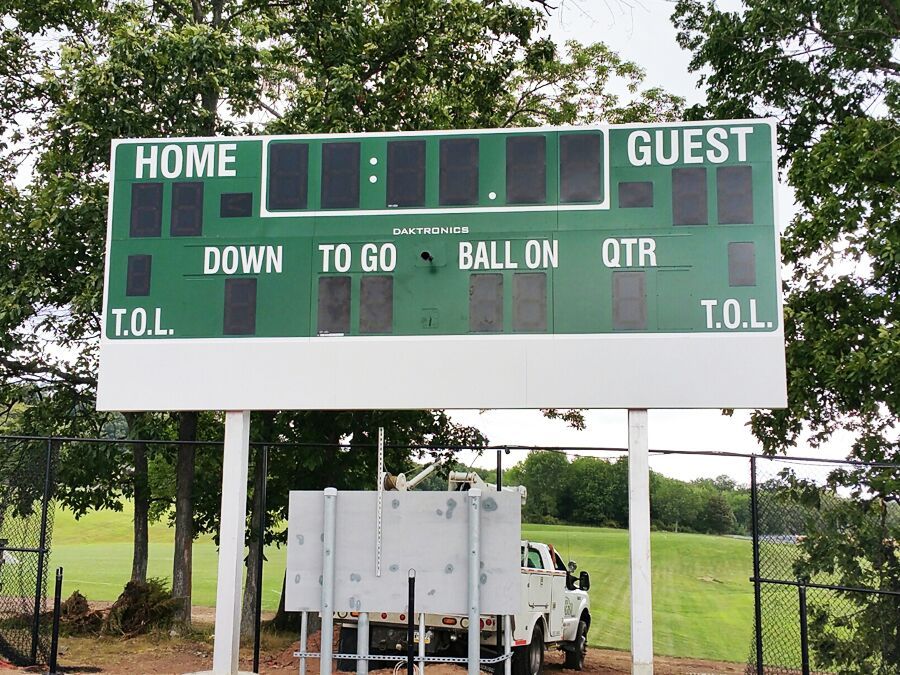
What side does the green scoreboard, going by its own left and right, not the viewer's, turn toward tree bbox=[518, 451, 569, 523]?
back

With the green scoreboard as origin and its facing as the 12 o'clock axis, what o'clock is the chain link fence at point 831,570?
The chain link fence is roughly at 8 o'clock from the green scoreboard.

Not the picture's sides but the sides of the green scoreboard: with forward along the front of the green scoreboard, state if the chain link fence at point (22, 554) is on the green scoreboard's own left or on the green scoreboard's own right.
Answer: on the green scoreboard's own right

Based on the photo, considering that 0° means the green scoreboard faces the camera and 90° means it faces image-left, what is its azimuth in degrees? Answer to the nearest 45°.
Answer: approximately 0°
